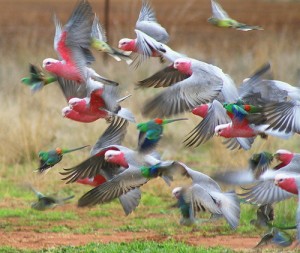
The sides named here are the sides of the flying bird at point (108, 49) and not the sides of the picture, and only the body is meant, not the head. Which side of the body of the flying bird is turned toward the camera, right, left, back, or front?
left

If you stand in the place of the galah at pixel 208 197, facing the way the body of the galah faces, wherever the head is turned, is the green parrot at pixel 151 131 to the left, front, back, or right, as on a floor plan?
front

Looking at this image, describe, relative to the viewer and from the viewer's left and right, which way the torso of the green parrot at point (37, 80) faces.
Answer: facing to the left of the viewer

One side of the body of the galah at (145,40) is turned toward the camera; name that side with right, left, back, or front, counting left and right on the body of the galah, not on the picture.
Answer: left

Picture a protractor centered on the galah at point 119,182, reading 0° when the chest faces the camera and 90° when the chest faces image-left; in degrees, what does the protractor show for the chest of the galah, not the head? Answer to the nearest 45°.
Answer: approximately 90°

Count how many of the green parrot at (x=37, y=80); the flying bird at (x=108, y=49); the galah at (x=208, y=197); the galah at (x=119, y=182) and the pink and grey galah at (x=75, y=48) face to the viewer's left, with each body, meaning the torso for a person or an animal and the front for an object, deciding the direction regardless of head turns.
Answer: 5

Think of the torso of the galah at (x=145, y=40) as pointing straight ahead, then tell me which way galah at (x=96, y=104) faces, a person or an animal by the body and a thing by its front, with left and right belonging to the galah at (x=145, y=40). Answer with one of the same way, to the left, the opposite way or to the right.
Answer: the same way

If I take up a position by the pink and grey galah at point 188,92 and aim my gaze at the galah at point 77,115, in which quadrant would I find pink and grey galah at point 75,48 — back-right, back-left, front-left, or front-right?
front-right

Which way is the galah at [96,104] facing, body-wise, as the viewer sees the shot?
to the viewer's left

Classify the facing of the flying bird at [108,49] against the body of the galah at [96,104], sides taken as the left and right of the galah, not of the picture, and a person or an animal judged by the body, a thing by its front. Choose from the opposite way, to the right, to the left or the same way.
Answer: the same way

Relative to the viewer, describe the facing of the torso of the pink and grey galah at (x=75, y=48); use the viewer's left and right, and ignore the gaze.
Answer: facing to the left of the viewer

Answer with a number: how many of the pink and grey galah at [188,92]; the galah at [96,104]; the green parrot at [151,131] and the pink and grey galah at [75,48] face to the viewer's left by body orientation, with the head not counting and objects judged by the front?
4

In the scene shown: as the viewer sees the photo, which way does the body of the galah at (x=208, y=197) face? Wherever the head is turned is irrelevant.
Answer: to the viewer's left
